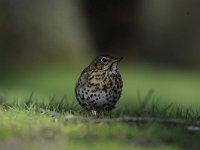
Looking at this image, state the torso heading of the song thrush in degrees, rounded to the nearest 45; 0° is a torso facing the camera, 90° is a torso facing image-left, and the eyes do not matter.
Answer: approximately 315°
